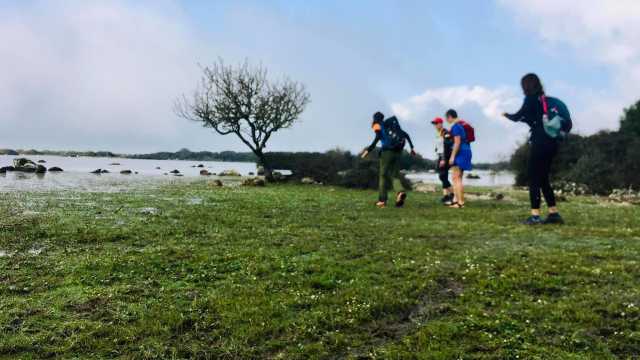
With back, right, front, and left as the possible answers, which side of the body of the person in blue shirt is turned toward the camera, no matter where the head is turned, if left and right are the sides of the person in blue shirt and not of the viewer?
left

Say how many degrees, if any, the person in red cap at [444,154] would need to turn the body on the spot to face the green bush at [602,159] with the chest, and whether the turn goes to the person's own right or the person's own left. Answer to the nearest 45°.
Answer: approximately 135° to the person's own right

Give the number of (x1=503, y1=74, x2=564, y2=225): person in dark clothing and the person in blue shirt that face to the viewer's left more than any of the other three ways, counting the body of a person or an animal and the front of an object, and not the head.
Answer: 2

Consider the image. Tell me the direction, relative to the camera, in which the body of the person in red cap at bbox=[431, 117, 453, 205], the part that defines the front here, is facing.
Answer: to the viewer's left

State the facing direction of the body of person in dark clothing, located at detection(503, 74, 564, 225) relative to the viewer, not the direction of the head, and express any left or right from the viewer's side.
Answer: facing to the left of the viewer

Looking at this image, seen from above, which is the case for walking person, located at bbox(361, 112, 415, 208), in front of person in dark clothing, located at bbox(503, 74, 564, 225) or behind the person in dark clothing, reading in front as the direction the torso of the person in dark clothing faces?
in front

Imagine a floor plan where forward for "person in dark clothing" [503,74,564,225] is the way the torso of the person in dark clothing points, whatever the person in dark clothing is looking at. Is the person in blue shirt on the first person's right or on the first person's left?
on the first person's right

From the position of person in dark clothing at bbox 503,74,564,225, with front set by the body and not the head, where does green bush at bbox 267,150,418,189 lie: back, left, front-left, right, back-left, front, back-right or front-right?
front-right

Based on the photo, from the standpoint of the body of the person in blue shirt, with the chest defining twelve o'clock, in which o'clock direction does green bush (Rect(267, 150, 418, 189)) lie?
The green bush is roughly at 2 o'clock from the person in blue shirt.
